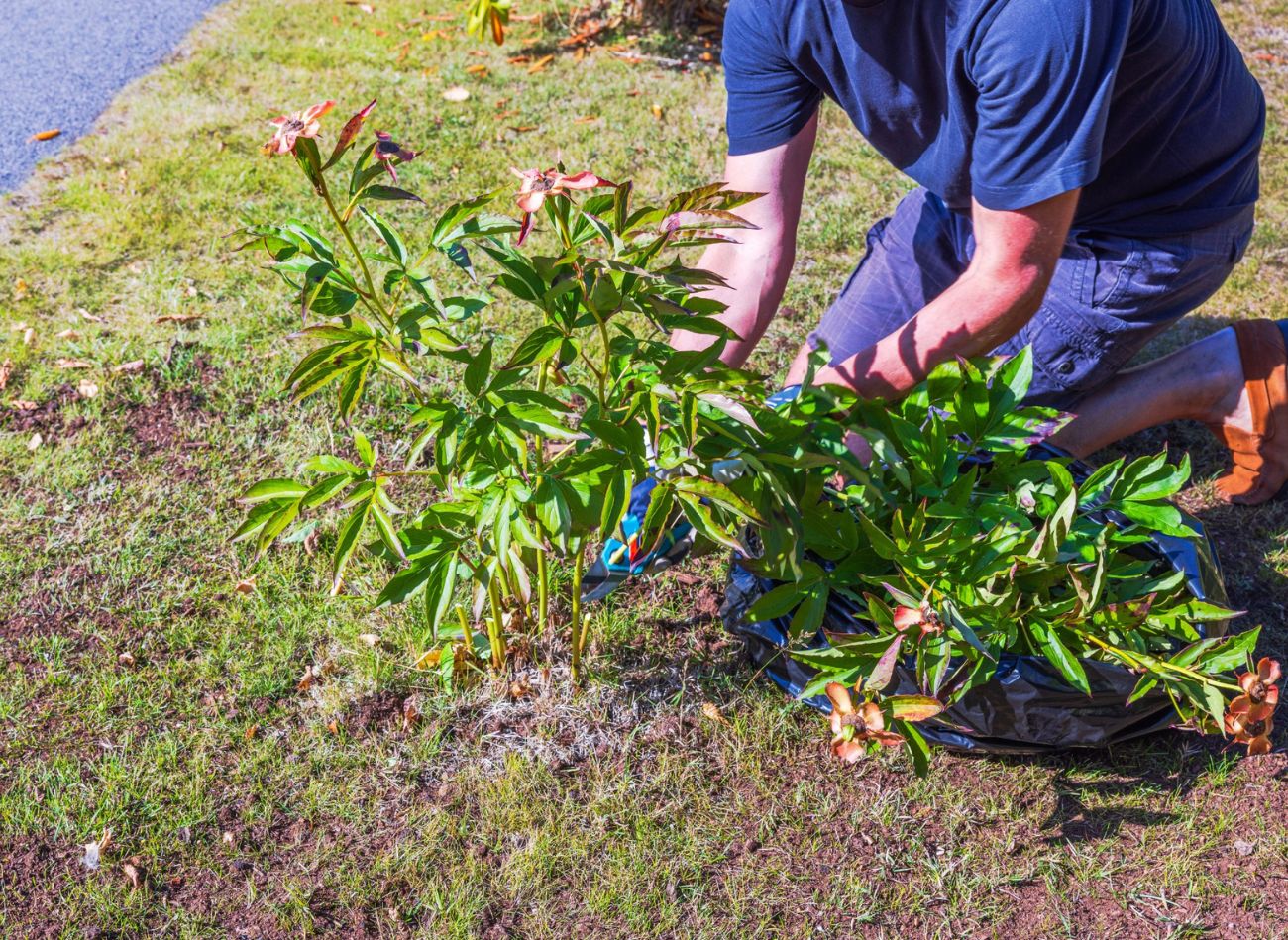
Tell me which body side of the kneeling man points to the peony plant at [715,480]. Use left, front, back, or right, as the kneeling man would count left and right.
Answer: front

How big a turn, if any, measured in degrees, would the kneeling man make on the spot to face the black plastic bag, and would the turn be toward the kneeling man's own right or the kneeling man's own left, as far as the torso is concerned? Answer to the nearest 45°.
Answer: approximately 45° to the kneeling man's own left

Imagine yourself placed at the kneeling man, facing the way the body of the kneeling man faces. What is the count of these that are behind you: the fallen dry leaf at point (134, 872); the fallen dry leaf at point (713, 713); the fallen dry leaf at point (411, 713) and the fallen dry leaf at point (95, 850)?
0

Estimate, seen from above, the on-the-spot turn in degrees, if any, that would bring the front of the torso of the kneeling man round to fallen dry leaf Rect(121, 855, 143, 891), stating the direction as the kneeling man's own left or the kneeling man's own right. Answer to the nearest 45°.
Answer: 0° — they already face it

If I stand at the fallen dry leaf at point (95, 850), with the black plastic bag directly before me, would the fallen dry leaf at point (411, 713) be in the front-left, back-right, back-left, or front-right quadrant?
front-left

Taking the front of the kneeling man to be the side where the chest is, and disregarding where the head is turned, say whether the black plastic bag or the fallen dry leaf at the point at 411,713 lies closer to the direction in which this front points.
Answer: the fallen dry leaf

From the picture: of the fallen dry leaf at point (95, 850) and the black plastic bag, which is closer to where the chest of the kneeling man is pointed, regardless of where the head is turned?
the fallen dry leaf

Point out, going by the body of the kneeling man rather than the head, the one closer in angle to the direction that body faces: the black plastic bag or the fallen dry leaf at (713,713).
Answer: the fallen dry leaf

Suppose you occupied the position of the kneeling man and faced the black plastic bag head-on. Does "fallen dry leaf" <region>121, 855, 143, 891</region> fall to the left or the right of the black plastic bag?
right

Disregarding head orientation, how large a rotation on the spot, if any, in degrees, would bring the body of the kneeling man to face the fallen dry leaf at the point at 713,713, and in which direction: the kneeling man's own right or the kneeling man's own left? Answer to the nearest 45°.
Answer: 0° — they already face it

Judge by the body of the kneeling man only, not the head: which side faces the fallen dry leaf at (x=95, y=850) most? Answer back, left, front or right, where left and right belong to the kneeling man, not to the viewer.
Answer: front

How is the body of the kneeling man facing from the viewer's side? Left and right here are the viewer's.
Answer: facing the viewer and to the left of the viewer
